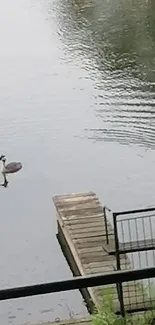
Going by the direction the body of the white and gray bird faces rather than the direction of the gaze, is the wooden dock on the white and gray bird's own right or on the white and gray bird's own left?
on the white and gray bird's own left

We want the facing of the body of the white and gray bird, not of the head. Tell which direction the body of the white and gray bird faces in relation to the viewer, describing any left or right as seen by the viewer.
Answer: facing to the left of the viewer
